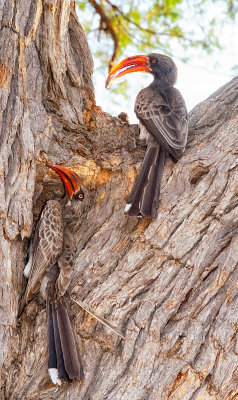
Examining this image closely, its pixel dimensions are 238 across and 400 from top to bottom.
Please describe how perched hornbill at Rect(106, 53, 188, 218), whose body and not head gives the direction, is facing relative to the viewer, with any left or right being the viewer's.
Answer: facing away from the viewer and to the left of the viewer
